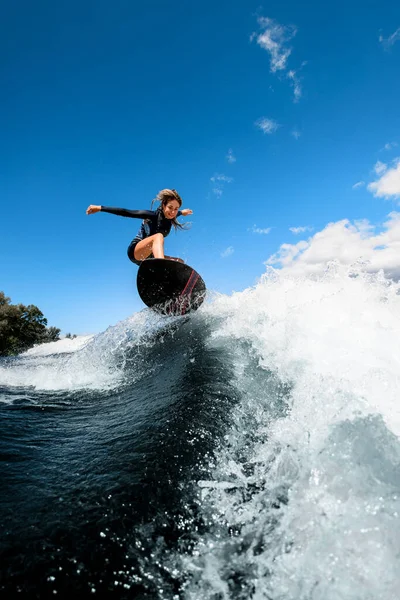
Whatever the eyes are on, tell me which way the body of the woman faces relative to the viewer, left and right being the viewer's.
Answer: facing the viewer and to the right of the viewer
